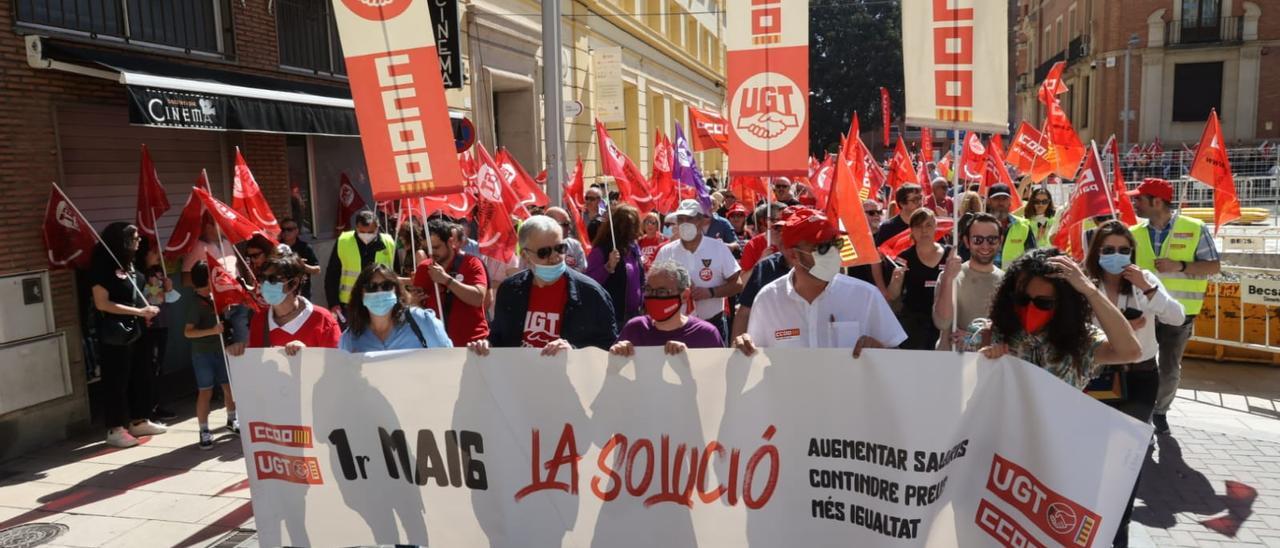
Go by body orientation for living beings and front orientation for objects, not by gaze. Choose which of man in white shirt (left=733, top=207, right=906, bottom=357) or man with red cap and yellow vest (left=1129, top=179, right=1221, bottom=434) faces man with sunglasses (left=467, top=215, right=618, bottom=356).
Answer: man with red cap and yellow vest (left=1129, top=179, right=1221, bottom=434)

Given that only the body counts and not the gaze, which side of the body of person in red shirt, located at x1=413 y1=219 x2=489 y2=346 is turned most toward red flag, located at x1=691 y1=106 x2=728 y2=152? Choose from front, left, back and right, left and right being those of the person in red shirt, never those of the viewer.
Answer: back

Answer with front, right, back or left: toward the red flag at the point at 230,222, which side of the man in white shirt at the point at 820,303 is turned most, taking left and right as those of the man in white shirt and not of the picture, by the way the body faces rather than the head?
right

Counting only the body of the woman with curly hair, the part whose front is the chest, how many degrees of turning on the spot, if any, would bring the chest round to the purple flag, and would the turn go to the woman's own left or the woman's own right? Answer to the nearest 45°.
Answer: approximately 90° to the woman's own right

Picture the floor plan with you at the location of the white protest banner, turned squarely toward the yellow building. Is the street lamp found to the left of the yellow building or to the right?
right

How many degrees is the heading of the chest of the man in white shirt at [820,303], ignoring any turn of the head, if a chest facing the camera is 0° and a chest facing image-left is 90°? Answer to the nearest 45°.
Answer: approximately 0°

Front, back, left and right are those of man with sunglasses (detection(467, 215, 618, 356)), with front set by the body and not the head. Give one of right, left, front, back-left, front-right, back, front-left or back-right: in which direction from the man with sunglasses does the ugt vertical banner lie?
back-left
